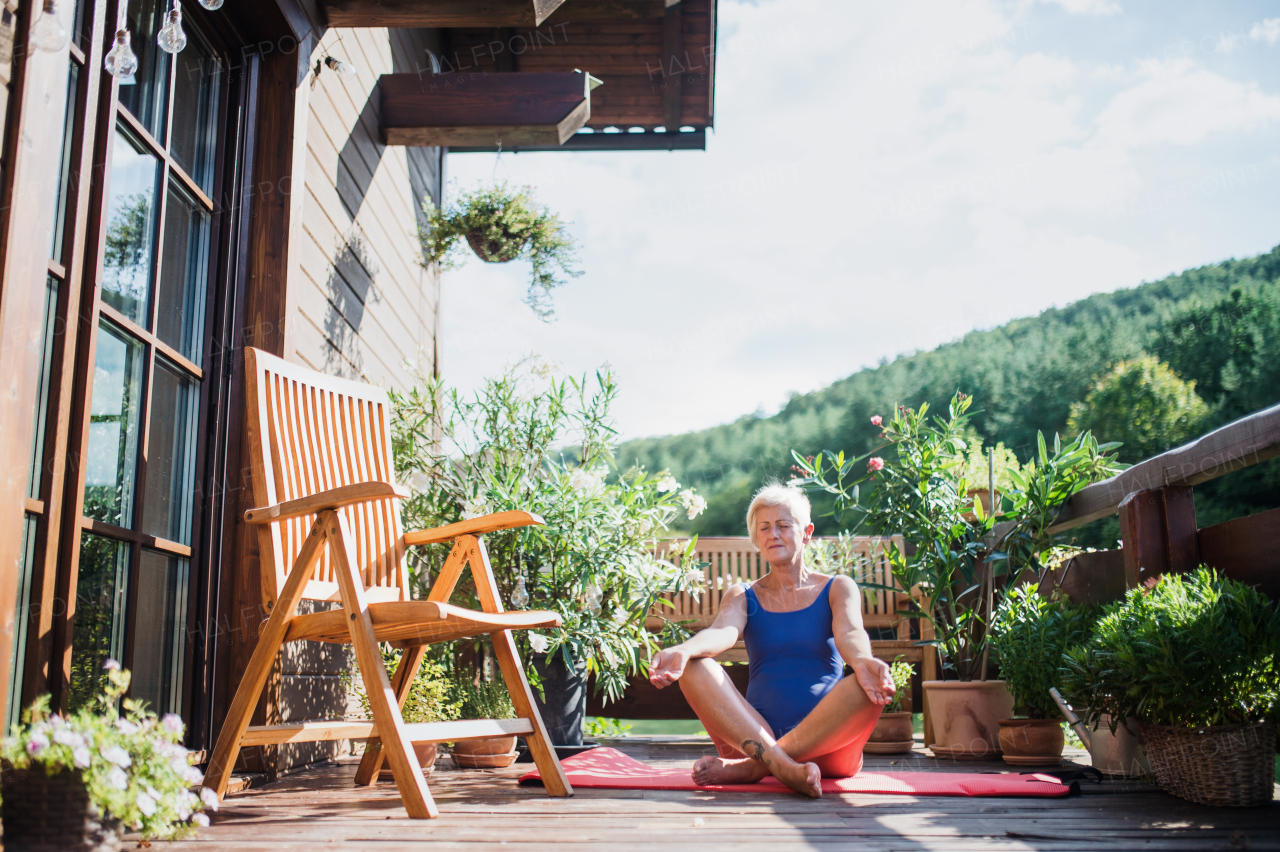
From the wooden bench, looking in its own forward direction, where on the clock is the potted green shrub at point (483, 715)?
The potted green shrub is roughly at 1 o'clock from the wooden bench.

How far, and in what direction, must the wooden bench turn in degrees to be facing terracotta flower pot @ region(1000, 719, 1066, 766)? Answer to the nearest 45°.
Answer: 0° — it already faces it

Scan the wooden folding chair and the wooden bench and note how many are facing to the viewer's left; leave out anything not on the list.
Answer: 0

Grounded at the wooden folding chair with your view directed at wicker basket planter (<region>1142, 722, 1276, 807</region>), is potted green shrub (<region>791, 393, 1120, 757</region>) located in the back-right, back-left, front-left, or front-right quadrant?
front-left

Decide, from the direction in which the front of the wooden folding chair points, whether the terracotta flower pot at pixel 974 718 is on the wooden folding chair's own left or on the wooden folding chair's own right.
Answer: on the wooden folding chair's own left

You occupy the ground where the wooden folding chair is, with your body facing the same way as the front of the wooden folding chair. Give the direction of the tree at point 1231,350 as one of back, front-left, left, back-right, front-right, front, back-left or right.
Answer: left

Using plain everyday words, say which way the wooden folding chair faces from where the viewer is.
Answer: facing the viewer and to the right of the viewer

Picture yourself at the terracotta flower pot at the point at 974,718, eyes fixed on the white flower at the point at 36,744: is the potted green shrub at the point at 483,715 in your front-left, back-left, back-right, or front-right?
front-right

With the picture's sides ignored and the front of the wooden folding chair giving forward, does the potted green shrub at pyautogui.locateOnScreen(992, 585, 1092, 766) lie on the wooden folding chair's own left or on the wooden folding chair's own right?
on the wooden folding chair's own left

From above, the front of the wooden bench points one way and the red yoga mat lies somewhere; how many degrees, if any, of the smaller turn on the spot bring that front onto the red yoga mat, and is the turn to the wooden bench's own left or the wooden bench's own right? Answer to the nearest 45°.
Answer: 0° — it already faces it

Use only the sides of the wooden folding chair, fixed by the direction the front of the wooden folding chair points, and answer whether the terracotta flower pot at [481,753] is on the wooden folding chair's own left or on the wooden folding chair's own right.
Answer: on the wooden folding chair's own left

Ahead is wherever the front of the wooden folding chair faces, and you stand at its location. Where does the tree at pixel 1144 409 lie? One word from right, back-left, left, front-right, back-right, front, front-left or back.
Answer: left

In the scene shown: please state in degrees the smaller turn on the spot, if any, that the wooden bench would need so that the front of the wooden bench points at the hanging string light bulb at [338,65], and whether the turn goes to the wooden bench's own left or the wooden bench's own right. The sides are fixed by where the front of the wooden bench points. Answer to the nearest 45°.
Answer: approximately 45° to the wooden bench's own right

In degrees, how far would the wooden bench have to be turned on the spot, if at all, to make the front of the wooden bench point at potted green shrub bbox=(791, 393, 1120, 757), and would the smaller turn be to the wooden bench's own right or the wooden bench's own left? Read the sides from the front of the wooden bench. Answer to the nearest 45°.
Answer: approximately 90° to the wooden bench's own left

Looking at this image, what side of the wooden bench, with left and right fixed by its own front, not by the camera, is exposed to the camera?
front

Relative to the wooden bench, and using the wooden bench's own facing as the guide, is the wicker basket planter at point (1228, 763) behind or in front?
in front
